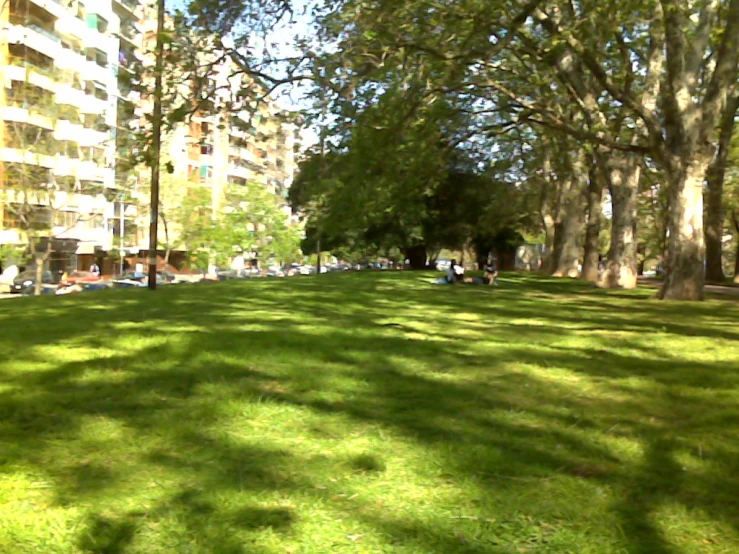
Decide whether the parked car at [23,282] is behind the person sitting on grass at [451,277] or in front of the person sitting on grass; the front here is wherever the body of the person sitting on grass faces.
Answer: in front

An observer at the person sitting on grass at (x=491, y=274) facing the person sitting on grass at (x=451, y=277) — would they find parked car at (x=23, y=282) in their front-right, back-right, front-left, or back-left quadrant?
front-right

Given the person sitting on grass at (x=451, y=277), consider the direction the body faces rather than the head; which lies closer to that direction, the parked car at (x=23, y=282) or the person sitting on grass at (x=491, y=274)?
the parked car

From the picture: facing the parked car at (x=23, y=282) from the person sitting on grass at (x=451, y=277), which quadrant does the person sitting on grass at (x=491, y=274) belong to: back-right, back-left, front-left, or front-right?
back-right
